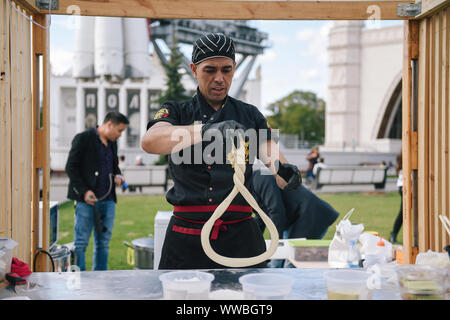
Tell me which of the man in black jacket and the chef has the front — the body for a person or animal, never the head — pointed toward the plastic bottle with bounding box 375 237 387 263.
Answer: the man in black jacket

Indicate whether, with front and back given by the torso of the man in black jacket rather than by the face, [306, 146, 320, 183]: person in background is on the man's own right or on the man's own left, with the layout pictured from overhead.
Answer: on the man's own left

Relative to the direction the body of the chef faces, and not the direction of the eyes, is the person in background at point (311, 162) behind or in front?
behind

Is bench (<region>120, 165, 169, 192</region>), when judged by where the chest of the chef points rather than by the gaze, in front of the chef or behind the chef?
behind

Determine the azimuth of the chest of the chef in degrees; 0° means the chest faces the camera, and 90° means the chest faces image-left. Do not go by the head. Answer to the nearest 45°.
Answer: approximately 0°

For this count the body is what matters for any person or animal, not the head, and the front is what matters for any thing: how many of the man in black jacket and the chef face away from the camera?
0

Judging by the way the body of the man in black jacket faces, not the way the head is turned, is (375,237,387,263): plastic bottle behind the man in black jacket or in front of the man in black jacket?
in front

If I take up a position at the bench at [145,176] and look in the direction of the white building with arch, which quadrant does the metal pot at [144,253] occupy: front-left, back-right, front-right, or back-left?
back-right

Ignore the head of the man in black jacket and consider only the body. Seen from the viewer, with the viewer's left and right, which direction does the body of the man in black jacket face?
facing the viewer and to the right of the viewer

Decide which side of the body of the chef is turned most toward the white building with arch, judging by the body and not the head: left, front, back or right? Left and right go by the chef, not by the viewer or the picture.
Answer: back
